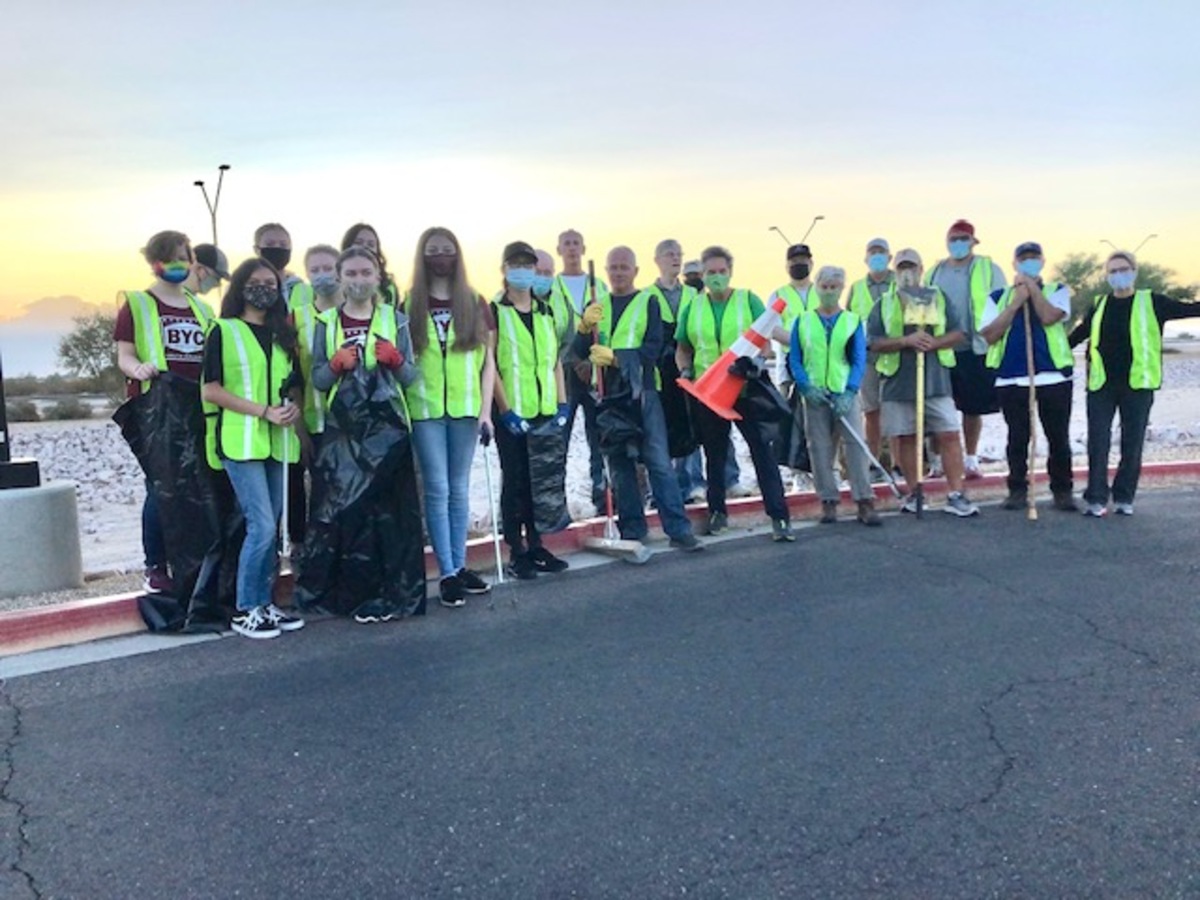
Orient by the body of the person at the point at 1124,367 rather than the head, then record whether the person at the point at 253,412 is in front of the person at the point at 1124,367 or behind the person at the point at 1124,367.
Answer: in front

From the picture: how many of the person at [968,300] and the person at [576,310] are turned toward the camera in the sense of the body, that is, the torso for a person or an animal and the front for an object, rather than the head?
2

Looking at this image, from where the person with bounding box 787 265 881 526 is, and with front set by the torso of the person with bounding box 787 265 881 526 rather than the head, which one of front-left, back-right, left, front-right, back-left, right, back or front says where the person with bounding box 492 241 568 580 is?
front-right

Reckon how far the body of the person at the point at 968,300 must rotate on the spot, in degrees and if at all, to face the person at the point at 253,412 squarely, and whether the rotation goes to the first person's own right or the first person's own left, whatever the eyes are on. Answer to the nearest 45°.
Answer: approximately 45° to the first person's own right

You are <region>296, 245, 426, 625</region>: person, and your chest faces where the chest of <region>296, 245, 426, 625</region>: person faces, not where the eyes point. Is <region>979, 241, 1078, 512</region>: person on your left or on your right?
on your left

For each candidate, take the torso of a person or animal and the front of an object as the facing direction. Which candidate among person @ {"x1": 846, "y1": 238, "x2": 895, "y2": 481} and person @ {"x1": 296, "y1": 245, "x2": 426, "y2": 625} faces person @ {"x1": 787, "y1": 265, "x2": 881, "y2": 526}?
person @ {"x1": 846, "y1": 238, "x2": 895, "y2": 481}

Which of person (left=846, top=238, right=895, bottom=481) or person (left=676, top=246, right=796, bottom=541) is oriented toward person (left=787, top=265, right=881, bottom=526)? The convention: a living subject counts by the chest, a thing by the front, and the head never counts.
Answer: person (left=846, top=238, right=895, bottom=481)

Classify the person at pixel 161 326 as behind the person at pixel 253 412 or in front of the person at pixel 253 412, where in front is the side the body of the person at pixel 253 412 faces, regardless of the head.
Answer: behind
